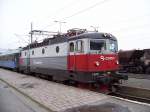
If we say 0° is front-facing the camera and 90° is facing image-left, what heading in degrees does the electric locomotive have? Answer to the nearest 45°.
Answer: approximately 315°
